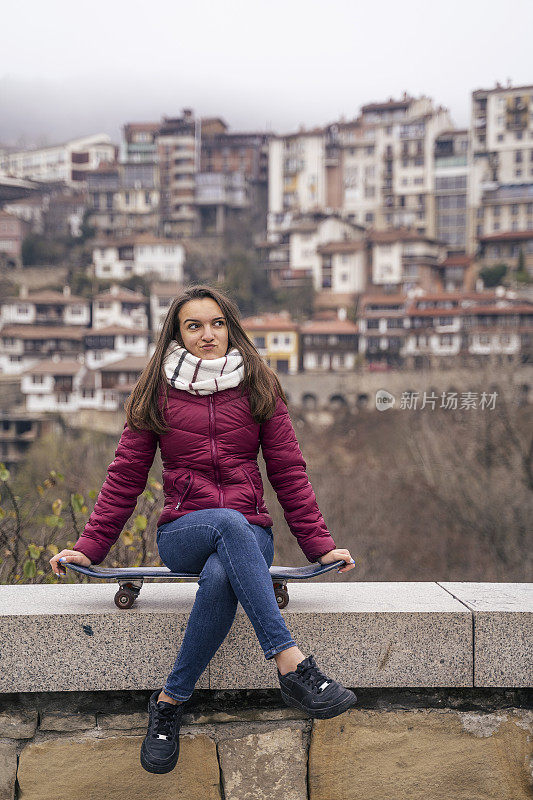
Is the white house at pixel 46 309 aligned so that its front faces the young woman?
yes

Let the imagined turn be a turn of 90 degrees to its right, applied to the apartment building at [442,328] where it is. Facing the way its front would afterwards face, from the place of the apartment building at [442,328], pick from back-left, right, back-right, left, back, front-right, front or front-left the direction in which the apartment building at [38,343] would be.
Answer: front

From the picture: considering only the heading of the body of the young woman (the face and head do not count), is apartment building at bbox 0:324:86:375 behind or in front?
behind

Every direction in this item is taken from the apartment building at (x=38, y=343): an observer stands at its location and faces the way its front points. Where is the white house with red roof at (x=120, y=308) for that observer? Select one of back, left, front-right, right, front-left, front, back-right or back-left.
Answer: left

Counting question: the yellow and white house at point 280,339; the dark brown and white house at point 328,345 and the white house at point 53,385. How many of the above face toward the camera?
3

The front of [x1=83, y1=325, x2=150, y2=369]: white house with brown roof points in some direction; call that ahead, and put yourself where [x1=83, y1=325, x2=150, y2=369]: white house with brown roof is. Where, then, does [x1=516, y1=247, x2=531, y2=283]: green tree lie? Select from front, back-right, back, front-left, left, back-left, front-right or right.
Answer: left

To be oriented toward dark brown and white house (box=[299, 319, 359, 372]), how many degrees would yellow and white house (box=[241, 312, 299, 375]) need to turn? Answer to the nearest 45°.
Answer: approximately 135° to its left

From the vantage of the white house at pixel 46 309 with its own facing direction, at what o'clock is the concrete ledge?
The concrete ledge is roughly at 12 o'clock from the white house.
